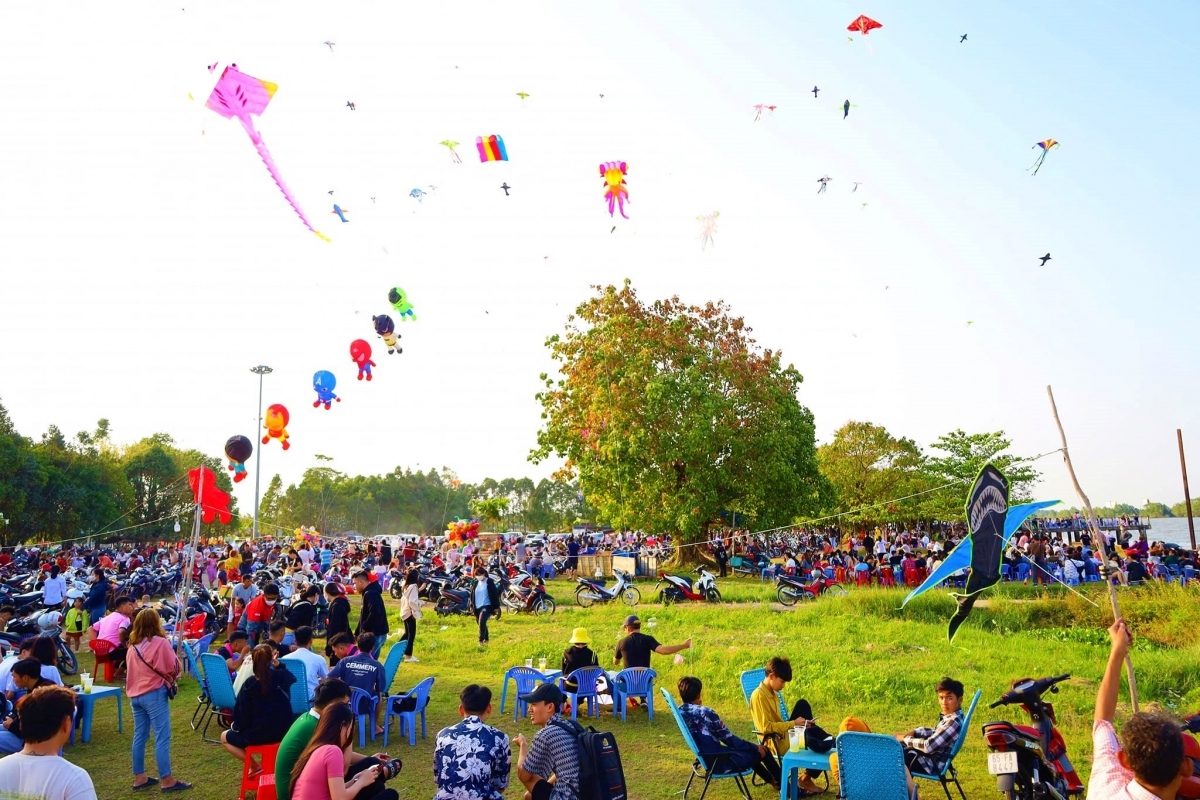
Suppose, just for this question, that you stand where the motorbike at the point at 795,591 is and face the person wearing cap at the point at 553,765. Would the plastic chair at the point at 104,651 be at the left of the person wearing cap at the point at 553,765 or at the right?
right

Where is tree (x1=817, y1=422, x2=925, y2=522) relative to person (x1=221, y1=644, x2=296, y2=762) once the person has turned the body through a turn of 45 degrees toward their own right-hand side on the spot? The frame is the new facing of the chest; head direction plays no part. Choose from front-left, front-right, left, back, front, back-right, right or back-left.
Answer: front-right

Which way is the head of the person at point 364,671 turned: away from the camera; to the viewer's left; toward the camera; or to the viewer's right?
away from the camera

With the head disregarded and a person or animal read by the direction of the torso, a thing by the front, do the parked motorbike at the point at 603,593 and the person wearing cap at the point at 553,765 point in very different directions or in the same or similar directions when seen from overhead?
very different directions

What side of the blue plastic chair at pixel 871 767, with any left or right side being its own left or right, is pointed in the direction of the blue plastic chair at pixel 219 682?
left

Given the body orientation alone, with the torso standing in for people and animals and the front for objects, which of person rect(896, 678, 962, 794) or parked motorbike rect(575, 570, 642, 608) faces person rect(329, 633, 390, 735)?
person rect(896, 678, 962, 794)

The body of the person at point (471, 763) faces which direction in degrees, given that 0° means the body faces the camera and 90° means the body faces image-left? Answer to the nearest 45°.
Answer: approximately 180°

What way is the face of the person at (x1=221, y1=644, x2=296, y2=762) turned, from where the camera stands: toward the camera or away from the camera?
away from the camera

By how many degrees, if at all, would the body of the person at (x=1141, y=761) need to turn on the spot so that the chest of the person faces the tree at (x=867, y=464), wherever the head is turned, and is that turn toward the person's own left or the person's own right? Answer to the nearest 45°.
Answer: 0° — they already face it

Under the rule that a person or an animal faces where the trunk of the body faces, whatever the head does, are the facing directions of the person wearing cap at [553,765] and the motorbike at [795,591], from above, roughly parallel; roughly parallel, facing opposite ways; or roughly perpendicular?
roughly parallel, facing opposite ways
